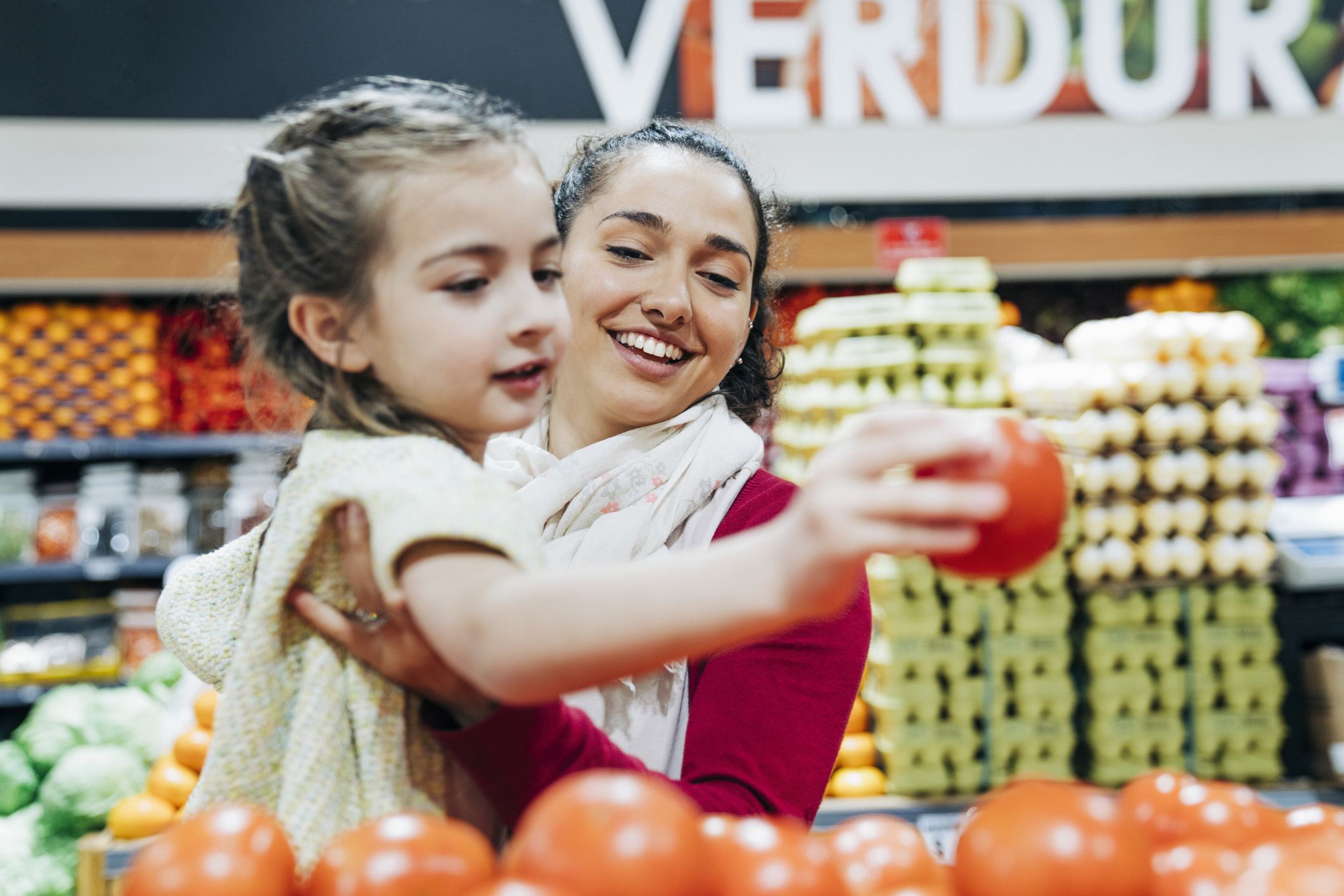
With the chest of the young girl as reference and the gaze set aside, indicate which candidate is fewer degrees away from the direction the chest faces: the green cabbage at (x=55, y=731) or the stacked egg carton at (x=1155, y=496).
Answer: the stacked egg carton

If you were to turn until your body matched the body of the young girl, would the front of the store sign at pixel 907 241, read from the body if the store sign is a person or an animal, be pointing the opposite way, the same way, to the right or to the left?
to the right

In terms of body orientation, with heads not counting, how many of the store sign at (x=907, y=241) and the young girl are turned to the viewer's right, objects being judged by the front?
1

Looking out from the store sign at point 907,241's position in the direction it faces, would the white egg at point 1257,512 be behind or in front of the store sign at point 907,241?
in front

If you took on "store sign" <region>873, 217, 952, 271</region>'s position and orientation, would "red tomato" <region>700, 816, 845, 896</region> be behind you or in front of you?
in front

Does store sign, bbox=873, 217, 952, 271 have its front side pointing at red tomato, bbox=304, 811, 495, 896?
yes

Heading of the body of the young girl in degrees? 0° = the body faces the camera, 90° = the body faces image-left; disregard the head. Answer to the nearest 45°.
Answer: approximately 270°

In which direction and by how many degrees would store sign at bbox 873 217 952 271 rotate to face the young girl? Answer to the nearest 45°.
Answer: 0° — it already faces them

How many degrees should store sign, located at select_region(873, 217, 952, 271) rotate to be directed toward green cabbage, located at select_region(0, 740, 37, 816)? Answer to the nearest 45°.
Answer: approximately 45° to its right

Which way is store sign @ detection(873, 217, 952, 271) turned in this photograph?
toward the camera
